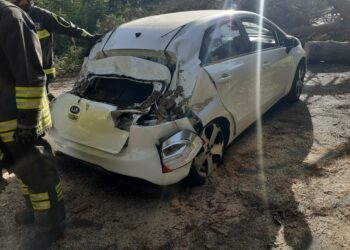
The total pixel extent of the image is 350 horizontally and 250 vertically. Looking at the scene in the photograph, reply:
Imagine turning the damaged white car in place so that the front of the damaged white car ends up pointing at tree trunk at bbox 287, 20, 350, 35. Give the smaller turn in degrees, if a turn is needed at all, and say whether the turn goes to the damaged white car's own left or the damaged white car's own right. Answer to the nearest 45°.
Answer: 0° — it already faces it

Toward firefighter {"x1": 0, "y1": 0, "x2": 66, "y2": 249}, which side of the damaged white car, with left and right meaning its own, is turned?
back

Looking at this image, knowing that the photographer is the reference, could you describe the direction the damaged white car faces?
facing away from the viewer and to the right of the viewer

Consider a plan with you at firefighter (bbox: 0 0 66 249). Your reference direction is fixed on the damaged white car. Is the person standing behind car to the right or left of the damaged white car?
left

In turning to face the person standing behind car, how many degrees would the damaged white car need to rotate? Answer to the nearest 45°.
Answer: approximately 90° to its left

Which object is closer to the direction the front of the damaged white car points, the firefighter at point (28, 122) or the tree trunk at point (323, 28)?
the tree trunk
